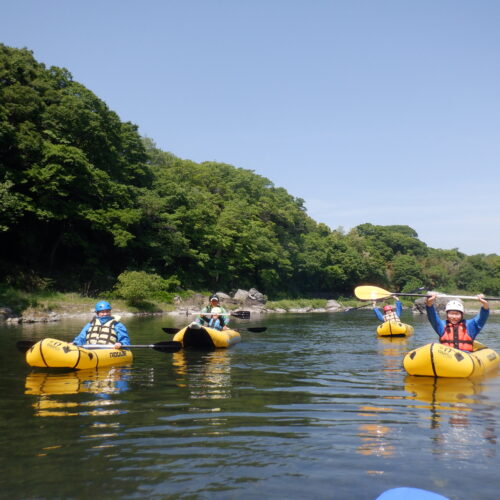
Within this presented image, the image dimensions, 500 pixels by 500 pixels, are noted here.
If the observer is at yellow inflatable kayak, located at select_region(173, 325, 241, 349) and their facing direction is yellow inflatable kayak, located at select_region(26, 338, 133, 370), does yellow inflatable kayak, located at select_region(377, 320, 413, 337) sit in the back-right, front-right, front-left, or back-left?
back-left

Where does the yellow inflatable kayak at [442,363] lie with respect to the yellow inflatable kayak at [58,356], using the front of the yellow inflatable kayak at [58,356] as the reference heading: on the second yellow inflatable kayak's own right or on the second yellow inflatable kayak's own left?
on the second yellow inflatable kayak's own left

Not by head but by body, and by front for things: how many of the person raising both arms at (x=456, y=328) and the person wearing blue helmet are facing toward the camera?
2

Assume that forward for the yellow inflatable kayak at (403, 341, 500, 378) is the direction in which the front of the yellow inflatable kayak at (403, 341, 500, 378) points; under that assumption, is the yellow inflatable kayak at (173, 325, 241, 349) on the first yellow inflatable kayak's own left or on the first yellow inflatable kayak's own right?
on the first yellow inflatable kayak's own right

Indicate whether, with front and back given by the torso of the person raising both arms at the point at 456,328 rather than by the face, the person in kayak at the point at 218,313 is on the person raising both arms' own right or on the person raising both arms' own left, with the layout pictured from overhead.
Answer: on the person raising both arms' own right

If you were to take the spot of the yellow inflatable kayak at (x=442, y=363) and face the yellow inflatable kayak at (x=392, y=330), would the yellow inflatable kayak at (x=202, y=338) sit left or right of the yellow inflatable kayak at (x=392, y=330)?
left
